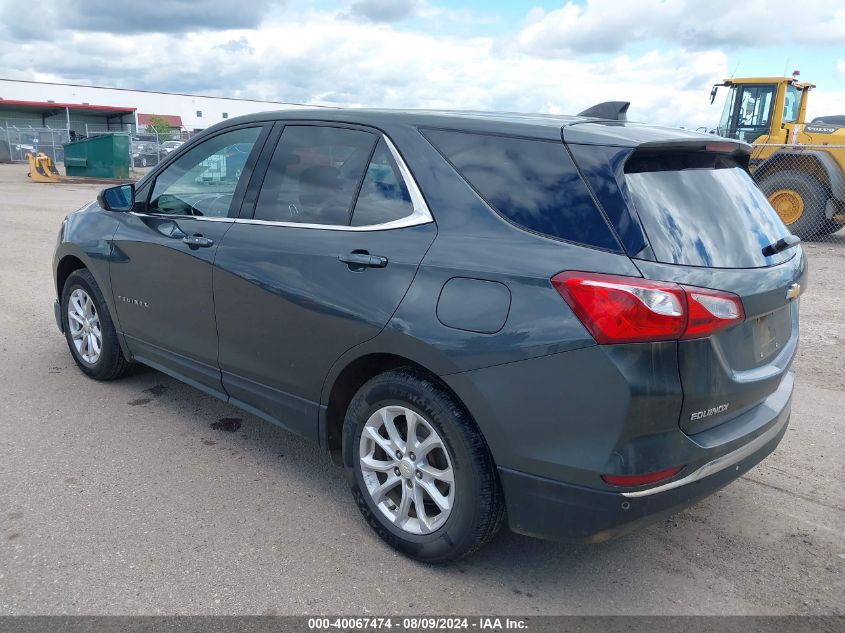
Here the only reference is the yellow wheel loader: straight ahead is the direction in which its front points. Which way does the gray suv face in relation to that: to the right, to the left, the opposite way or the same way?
the same way

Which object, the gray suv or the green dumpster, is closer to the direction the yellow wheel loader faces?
the green dumpster

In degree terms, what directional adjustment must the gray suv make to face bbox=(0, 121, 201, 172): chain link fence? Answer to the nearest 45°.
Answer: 0° — it already faces it

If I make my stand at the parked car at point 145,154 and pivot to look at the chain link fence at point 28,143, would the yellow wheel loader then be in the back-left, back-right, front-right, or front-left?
back-left

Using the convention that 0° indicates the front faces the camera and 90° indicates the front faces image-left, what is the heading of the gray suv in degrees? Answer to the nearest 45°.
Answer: approximately 135°

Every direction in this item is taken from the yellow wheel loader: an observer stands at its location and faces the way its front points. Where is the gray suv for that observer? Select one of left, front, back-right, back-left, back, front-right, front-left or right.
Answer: left

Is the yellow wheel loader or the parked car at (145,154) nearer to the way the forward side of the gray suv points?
the parked car

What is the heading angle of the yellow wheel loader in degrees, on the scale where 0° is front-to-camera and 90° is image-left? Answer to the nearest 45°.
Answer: approximately 90°

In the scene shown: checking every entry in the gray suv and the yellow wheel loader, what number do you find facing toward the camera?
0

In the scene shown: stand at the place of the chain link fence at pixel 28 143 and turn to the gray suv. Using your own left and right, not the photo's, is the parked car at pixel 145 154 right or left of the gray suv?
left

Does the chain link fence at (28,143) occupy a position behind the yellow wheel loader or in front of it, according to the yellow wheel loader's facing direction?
in front

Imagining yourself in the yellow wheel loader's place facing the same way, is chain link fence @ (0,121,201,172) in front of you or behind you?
in front

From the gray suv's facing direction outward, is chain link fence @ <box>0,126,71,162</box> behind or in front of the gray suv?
in front
